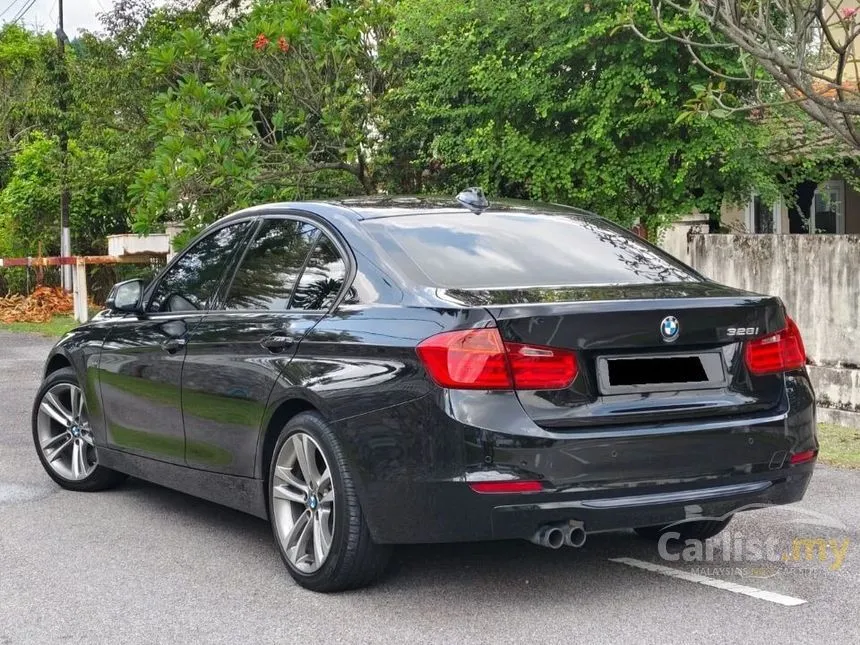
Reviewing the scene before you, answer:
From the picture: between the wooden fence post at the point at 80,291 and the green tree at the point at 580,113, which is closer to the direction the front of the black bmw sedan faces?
the wooden fence post

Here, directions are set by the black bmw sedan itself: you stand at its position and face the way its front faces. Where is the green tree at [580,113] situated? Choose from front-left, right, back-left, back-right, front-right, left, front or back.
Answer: front-right

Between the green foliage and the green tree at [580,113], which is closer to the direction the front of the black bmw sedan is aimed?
the green foliage

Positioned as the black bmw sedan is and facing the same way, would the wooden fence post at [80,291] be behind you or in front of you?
in front

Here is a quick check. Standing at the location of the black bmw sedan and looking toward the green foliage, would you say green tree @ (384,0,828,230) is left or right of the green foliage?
right

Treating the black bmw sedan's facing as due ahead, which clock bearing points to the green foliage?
The green foliage is roughly at 1 o'clock from the black bmw sedan.

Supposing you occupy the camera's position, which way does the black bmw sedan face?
facing away from the viewer and to the left of the viewer
